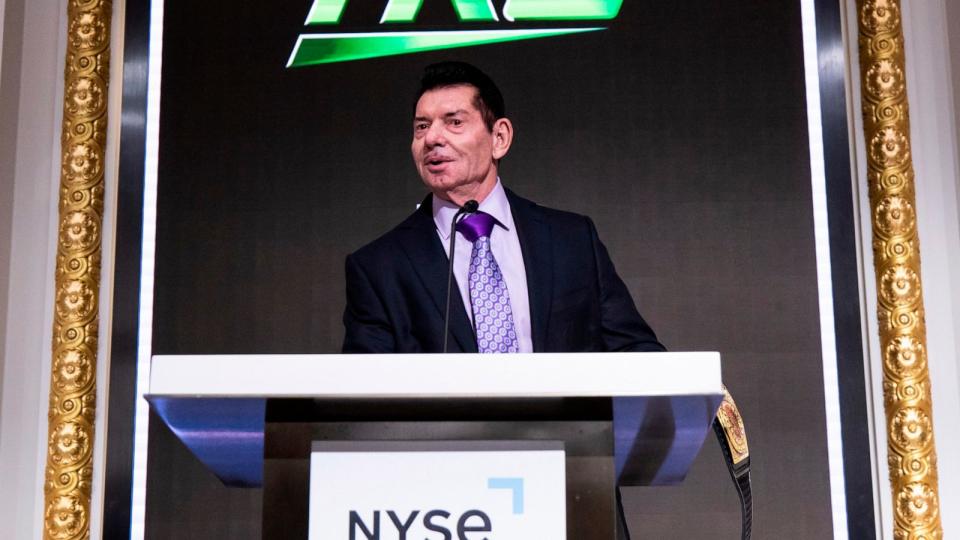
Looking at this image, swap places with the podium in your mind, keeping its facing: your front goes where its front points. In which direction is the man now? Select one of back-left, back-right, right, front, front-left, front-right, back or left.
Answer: back

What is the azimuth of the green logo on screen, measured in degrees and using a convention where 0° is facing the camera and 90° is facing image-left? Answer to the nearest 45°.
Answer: approximately 0°

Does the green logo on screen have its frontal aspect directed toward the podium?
yes

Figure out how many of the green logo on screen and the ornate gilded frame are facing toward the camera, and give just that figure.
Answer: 2

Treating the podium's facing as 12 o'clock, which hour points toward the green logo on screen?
The green logo on screen is roughly at 6 o'clock from the podium.

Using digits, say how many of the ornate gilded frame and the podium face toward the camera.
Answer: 2
